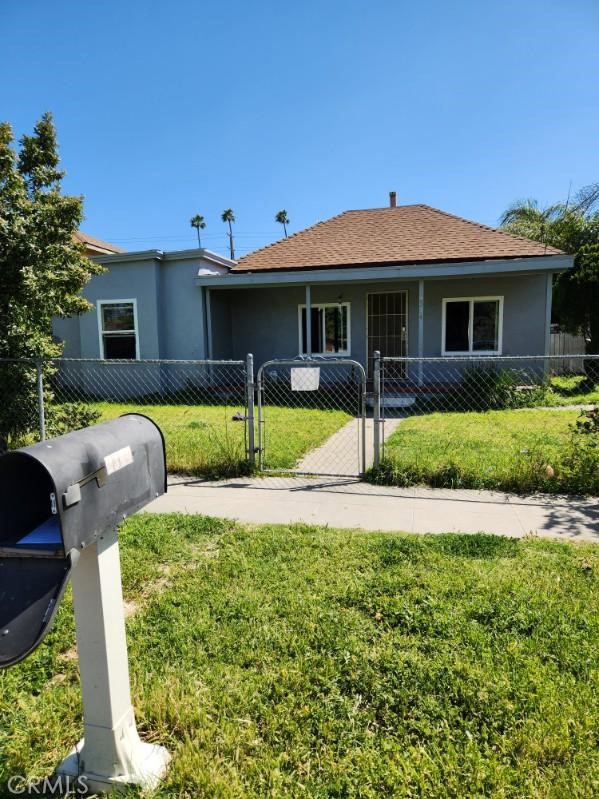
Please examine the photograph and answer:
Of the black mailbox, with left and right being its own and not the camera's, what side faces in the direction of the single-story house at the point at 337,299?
back

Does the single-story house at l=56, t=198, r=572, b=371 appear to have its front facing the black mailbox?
yes

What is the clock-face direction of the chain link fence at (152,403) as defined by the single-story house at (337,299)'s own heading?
The chain link fence is roughly at 1 o'clock from the single-story house.

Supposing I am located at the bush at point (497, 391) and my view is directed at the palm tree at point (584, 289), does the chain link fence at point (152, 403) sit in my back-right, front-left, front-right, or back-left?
back-left

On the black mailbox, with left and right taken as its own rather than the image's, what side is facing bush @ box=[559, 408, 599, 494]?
back

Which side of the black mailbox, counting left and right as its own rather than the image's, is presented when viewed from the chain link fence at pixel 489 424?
back

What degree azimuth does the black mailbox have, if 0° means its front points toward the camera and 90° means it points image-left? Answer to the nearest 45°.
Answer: approximately 45°

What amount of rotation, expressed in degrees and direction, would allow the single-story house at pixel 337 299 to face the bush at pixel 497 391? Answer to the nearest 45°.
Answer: approximately 45° to its left

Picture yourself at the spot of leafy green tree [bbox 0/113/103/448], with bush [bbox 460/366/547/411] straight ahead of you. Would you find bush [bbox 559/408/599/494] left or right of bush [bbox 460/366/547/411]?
right

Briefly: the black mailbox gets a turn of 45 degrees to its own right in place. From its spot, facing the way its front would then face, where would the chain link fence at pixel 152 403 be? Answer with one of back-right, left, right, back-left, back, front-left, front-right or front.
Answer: right

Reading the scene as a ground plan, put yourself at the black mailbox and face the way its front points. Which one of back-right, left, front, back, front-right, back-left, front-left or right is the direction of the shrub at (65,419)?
back-right
